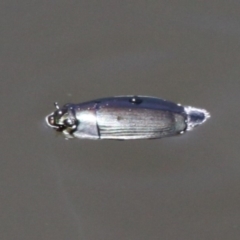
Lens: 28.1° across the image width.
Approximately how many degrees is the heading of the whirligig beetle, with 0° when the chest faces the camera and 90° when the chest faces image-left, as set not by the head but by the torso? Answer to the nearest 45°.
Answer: approximately 90°
